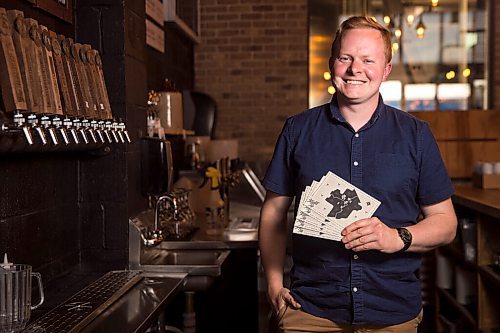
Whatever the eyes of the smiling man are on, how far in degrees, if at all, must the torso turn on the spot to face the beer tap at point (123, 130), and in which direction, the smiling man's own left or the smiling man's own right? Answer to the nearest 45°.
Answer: approximately 135° to the smiling man's own right

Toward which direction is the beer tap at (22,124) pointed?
to the viewer's right

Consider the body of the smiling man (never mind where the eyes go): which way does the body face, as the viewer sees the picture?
toward the camera

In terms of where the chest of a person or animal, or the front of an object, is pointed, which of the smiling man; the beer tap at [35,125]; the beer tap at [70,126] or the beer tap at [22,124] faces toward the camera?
the smiling man

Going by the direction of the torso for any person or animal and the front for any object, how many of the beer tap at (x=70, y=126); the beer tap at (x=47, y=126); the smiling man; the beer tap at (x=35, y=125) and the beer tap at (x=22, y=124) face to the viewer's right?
4

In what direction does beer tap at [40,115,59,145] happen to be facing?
to the viewer's right

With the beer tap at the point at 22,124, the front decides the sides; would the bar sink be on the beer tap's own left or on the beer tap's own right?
on the beer tap's own left

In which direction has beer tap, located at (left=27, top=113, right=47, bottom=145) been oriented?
to the viewer's right

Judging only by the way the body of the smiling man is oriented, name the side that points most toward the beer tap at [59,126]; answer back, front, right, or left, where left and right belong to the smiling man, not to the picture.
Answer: right

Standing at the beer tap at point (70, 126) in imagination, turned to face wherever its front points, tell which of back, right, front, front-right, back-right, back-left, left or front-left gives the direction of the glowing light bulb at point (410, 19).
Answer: front-left

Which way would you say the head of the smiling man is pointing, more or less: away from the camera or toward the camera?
toward the camera
